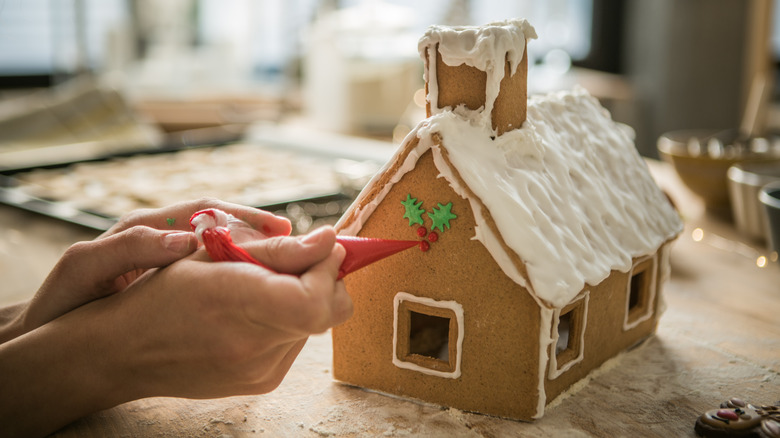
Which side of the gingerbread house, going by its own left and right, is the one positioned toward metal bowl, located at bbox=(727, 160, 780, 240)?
back

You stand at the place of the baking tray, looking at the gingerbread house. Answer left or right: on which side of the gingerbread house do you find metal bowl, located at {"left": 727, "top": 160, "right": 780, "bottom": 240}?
left

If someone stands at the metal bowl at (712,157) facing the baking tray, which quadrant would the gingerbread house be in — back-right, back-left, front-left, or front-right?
front-left

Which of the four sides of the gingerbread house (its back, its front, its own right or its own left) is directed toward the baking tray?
right

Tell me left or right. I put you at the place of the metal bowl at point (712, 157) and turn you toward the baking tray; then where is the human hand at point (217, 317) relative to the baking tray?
left

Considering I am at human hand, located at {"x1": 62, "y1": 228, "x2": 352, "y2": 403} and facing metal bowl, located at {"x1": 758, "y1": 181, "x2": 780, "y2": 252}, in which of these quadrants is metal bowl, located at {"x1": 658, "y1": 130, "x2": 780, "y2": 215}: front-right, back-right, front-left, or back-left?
front-left

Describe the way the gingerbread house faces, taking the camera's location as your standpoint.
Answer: facing the viewer and to the left of the viewer

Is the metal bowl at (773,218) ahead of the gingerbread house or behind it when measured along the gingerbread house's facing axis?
behind

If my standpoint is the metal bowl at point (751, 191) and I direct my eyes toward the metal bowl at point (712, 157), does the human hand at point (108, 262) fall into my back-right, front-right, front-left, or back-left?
back-left
